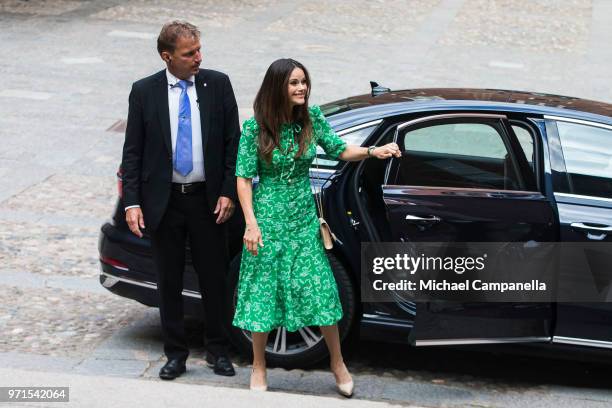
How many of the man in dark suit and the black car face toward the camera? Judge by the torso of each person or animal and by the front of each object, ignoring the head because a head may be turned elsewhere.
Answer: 1

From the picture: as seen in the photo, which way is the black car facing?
to the viewer's right

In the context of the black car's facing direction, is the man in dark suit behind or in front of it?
behind

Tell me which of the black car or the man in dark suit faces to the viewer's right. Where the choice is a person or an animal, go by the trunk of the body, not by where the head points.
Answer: the black car

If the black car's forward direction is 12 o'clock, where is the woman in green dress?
The woman in green dress is roughly at 5 o'clock from the black car.
